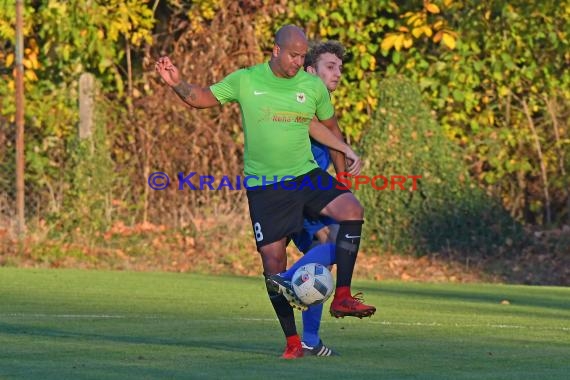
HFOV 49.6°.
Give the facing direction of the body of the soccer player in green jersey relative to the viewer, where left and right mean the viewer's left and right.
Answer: facing the viewer and to the right of the viewer
